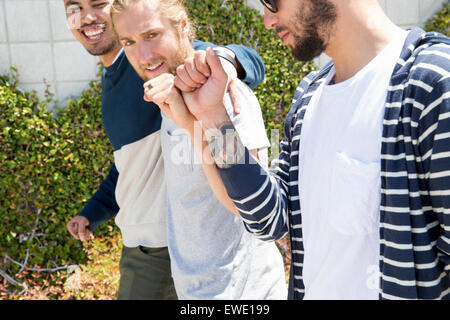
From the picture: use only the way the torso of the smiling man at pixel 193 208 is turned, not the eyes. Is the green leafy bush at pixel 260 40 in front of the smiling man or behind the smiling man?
behind

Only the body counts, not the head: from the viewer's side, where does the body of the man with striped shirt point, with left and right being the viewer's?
facing the viewer and to the left of the viewer

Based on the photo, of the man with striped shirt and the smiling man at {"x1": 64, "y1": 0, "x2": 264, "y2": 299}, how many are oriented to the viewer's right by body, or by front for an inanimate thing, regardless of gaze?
0

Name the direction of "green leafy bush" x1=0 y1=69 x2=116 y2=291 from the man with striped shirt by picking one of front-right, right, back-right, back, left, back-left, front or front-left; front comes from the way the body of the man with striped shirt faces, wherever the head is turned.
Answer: right

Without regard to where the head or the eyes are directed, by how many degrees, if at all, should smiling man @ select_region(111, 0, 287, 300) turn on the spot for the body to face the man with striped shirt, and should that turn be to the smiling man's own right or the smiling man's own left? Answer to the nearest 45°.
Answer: approximately 90° to the smiling man's own left

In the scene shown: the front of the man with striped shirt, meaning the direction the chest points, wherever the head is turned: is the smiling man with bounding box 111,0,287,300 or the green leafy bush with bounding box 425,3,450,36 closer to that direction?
the smiling man

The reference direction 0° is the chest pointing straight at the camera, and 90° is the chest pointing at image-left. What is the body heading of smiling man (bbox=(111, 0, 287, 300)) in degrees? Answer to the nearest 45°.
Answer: approximately 45°

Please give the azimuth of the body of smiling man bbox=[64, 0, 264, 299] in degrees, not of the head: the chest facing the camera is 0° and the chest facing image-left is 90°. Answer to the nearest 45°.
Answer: approximately 45°

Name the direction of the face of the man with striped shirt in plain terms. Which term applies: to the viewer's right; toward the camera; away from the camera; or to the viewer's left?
to the viewer's left

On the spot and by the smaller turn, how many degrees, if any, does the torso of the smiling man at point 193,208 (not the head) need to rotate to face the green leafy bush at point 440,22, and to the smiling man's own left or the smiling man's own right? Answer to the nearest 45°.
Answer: approximately 180°

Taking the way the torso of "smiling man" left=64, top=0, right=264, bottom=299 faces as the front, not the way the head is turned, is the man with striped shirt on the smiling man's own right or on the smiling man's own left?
on the smiling man's own left
